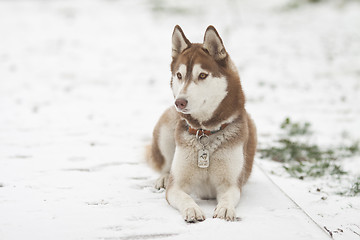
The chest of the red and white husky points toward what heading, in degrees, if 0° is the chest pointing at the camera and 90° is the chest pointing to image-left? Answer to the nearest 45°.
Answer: approximately 0°
